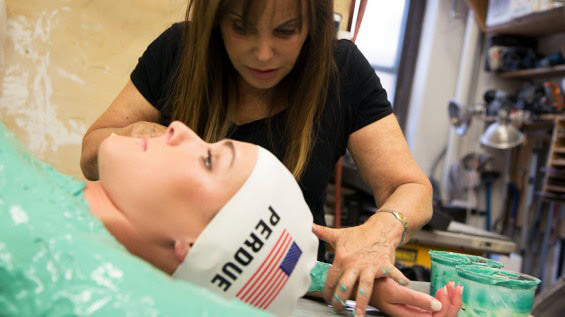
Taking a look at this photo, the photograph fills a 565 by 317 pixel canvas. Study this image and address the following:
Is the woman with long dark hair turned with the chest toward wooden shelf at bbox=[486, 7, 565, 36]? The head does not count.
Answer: no

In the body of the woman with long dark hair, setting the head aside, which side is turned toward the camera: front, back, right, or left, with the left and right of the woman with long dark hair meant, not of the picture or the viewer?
front

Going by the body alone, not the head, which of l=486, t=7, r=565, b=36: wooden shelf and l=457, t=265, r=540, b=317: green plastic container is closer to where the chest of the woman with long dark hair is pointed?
the green plastic container

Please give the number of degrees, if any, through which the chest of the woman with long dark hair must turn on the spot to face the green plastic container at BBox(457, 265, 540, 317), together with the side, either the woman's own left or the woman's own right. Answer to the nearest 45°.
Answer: approximately 45° to the woman's own left

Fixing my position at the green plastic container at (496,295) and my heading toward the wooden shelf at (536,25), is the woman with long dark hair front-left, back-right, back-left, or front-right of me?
front-left
